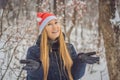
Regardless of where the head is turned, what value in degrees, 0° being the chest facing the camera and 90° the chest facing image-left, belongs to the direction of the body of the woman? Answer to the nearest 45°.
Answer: approximately 0°

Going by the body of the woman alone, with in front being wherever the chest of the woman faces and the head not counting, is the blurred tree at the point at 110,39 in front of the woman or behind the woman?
behind
